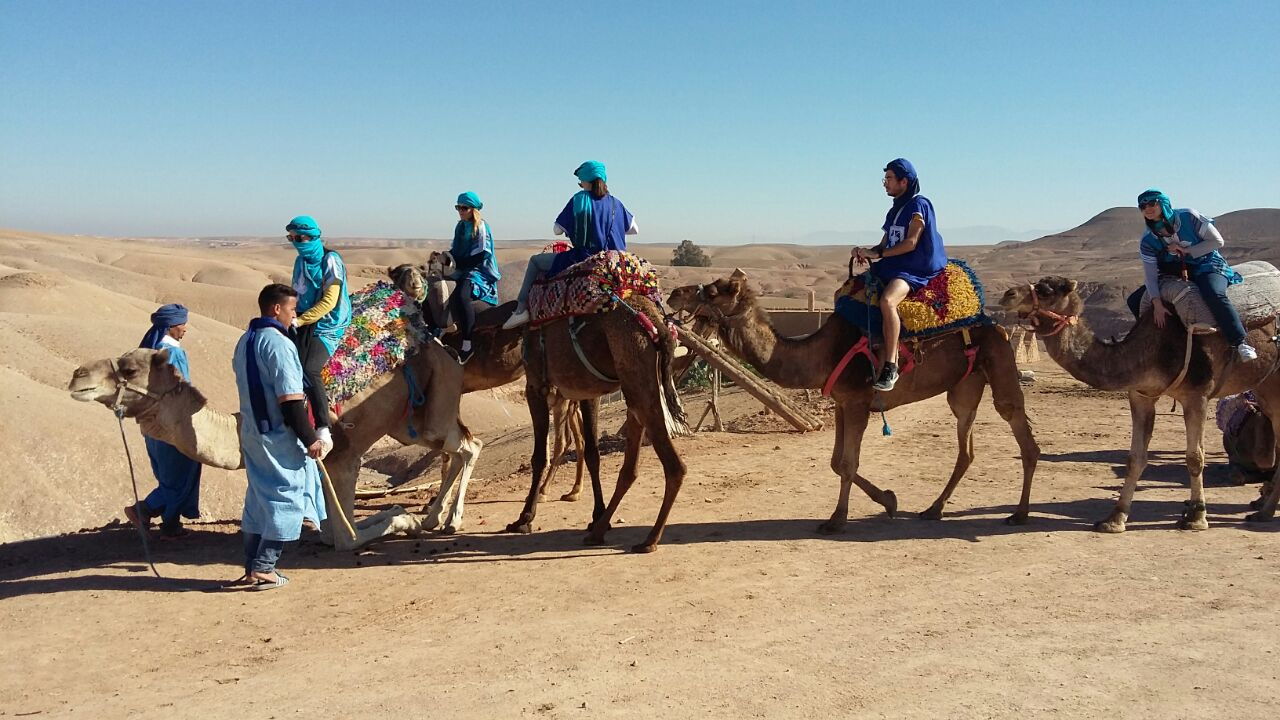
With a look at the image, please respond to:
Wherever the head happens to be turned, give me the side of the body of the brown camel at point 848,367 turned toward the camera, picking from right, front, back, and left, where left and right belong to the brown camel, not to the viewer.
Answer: left

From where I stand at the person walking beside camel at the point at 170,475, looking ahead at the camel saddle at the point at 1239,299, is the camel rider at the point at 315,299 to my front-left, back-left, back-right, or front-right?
front-right

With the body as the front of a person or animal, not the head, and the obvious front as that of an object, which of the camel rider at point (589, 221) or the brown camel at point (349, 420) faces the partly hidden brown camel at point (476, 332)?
the camel rider

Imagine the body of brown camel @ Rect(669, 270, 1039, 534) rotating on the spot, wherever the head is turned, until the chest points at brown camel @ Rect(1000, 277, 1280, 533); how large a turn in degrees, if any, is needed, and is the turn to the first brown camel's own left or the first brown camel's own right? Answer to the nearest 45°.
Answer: approximately 180°

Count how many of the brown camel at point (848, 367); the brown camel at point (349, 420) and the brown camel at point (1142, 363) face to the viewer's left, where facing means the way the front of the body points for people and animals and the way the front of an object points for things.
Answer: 3

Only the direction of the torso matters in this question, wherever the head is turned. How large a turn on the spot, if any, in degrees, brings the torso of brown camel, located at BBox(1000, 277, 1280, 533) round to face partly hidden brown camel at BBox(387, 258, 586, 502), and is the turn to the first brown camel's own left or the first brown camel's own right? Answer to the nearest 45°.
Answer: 0° — it already faces it

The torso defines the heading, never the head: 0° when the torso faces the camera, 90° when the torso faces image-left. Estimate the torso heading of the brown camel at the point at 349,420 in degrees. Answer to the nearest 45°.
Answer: approximately 90°

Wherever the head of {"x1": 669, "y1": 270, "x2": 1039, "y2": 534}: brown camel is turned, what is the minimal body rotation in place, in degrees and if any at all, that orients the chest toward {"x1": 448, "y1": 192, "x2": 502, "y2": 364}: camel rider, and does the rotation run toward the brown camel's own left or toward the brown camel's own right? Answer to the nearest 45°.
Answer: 0° — it already faces them

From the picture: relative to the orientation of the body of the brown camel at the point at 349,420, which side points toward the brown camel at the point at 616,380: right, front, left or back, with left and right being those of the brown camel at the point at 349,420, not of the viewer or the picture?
back

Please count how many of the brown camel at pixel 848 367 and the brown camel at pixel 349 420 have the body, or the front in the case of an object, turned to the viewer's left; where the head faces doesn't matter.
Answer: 2

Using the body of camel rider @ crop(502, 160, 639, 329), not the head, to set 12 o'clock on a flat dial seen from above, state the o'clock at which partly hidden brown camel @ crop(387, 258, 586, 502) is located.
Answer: The partly hidden brown camel is roughly at 12 o'clock from the camel rider.

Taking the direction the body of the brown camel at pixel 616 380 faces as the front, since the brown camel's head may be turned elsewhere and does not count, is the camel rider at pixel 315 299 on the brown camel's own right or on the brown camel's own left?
on the brown camel's own left

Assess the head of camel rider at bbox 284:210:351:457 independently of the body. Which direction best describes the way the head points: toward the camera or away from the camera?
toward the camera

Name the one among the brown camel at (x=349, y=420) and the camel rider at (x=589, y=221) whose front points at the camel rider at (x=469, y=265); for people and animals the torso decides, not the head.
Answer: the camel rider at (x=589, y=221)

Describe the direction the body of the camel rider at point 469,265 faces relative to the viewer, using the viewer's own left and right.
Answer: facing the viewer and to the left of the viewer

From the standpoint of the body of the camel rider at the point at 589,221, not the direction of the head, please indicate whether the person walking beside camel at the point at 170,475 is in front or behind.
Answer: in front

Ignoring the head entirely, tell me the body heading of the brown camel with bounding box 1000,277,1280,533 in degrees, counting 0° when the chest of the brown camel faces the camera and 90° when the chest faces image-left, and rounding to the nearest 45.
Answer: approximately 90°
